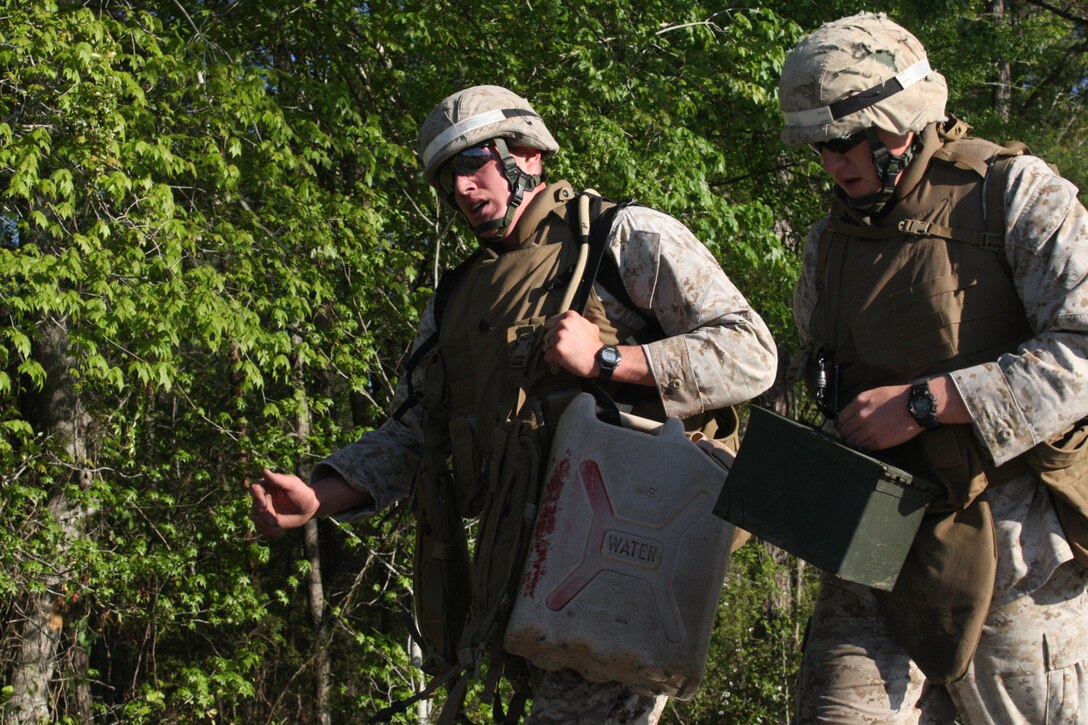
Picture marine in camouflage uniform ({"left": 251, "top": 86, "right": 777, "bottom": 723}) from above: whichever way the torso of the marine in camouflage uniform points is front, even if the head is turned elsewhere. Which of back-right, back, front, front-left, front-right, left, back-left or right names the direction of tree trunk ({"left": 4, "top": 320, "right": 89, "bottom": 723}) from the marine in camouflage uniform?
right

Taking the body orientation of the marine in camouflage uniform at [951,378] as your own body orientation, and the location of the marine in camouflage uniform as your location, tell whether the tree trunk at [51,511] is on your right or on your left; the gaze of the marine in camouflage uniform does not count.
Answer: on your right

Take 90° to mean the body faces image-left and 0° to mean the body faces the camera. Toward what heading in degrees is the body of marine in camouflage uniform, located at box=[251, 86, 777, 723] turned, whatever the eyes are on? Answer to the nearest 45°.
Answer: approximately 45°

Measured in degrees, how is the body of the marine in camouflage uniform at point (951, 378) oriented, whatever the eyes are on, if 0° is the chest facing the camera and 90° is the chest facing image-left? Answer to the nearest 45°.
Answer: approximately 45°

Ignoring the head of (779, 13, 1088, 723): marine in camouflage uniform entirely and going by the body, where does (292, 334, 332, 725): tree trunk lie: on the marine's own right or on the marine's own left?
on the marine's own right

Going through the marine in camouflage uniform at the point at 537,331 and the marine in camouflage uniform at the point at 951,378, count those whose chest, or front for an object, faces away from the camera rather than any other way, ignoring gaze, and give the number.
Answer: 0

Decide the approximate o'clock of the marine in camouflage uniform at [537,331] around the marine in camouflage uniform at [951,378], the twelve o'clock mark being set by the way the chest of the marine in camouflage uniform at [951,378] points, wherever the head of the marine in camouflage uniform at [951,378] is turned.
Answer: the marine in camouflage uniform at [537,331] is roughly at 2 o'clock from the marine in camouflage uniform at [951,378].

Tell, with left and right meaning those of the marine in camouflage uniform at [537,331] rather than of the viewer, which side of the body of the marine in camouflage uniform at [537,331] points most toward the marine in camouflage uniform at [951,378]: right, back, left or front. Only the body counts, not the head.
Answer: left
